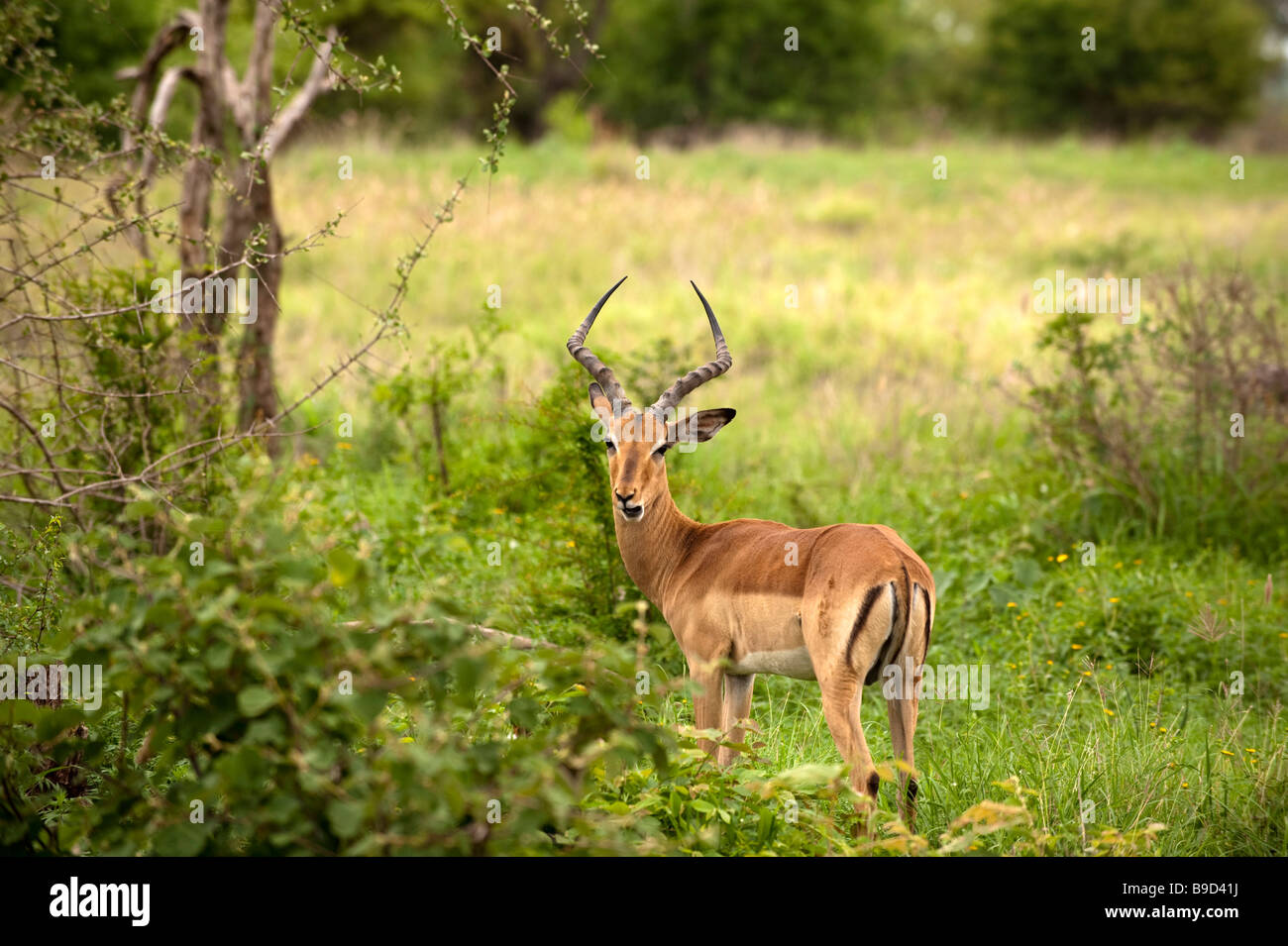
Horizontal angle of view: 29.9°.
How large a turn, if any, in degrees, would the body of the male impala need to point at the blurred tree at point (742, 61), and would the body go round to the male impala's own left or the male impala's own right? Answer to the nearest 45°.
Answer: approximately 45° to the male impala's own right

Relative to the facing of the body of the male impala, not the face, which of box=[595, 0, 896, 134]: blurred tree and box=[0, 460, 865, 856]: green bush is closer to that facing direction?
the blurred tree

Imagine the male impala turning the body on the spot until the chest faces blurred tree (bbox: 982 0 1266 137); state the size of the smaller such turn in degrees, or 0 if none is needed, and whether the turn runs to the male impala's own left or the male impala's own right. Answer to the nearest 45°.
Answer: approximately 45° to the male impala's own right

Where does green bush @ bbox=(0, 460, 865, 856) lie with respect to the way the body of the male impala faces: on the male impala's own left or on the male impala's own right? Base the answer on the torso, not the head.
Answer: on the male impala's own left

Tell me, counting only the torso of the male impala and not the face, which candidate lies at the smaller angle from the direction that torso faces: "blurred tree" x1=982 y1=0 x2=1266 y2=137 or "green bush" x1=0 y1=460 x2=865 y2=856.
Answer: the blurred tree

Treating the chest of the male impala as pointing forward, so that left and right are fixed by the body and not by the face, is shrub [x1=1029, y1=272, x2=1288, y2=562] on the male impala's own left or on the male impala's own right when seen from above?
on the male impala's own right

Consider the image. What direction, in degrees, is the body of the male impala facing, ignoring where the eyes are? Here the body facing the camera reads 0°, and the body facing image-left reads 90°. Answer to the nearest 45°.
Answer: approximately 135°

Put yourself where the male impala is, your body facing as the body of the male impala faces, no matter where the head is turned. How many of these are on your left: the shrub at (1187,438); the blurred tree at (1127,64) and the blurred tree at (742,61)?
0
